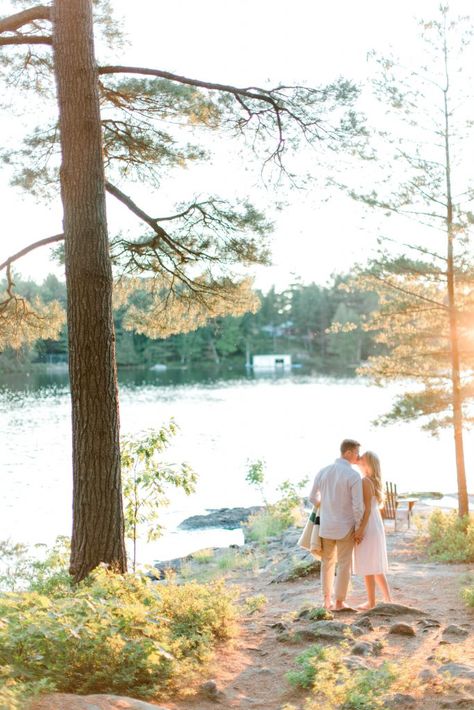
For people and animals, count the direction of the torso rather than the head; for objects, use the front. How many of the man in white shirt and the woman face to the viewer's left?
1

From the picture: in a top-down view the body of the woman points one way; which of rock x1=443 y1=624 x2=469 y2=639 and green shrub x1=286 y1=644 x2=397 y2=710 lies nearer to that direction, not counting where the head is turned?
the green shrub

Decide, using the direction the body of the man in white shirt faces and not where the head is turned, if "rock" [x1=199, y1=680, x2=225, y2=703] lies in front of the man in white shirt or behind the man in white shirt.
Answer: behind

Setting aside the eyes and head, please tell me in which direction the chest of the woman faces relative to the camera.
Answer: to the viewer's left

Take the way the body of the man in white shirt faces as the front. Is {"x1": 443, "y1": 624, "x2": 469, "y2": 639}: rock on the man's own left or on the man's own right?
on the man's own right

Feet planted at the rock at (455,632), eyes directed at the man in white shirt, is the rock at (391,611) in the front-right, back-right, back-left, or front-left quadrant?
front-right
